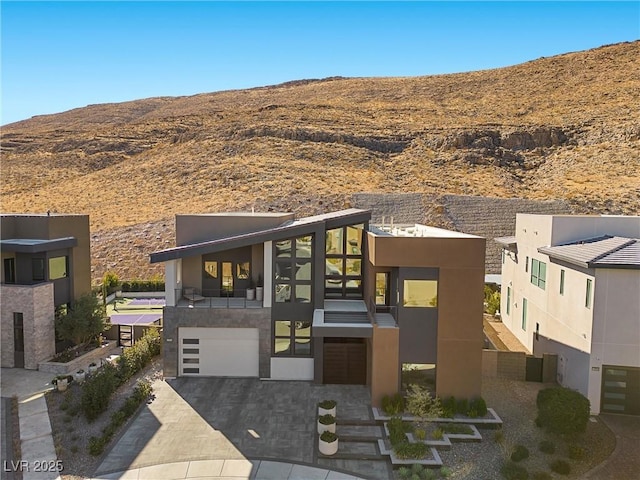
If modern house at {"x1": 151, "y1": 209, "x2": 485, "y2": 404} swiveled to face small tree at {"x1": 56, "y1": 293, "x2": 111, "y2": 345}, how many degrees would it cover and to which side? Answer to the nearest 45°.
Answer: approximately 90° to its right

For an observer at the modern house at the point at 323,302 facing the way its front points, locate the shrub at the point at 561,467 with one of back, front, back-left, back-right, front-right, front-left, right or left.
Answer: front-left

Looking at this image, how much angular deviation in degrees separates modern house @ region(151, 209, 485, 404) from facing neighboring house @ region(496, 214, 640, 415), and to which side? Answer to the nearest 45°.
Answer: approximately 90° to its left

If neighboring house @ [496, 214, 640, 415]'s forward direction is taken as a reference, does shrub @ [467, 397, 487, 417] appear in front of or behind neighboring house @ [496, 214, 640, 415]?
in front

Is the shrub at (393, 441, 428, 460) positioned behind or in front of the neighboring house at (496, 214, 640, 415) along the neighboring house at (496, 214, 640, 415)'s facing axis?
in front

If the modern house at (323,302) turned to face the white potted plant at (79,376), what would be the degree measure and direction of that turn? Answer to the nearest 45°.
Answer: approximately 90° to its right

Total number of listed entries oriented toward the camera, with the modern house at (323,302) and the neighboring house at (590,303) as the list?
2

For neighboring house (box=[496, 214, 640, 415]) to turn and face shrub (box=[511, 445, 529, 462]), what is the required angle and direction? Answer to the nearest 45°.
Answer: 0° — it already faces it

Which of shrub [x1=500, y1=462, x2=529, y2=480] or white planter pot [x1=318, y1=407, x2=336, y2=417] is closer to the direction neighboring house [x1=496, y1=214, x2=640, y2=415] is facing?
the shrub

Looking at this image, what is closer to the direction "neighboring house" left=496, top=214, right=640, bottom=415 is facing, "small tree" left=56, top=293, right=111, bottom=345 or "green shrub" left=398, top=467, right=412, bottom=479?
the green shrub

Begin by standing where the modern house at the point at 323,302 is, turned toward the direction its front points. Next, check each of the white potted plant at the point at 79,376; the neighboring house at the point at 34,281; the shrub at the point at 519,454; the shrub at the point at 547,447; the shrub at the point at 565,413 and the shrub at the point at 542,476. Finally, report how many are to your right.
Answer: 2

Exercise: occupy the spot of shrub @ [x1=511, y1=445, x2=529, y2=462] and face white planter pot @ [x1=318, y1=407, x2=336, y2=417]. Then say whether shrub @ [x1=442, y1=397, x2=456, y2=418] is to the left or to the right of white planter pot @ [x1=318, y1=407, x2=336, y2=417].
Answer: right

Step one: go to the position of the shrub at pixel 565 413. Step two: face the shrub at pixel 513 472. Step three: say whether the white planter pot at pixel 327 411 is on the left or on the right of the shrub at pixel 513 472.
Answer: right

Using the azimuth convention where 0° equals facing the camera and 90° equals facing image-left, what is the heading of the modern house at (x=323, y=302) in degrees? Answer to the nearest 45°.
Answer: approximately 0°

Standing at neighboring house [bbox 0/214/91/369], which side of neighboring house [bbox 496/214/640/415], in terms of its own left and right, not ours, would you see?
right
